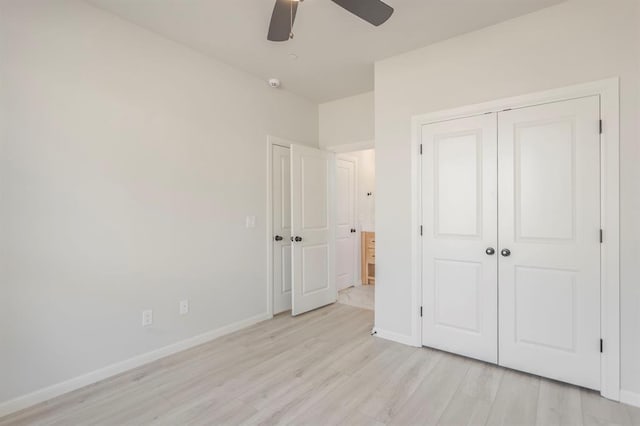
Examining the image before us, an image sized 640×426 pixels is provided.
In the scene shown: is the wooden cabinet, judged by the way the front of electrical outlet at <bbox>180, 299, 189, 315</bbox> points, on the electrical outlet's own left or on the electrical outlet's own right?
on the electrical outlet's own left

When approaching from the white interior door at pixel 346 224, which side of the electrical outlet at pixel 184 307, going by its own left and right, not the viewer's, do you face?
left

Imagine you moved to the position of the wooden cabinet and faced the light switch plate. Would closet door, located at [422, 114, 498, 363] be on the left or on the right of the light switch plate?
left

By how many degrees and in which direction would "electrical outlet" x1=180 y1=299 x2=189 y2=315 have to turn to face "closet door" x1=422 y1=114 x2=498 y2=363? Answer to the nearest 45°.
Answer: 0° — it already faces it

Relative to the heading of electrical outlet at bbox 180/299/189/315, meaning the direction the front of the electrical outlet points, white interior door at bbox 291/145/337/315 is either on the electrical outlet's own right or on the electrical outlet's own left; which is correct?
on the electrical outlet's own left

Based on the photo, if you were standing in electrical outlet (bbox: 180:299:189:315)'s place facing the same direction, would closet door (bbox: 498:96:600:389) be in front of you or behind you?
in front

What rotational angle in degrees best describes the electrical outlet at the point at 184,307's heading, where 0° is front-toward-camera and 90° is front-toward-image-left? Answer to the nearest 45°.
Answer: approximately 315°
